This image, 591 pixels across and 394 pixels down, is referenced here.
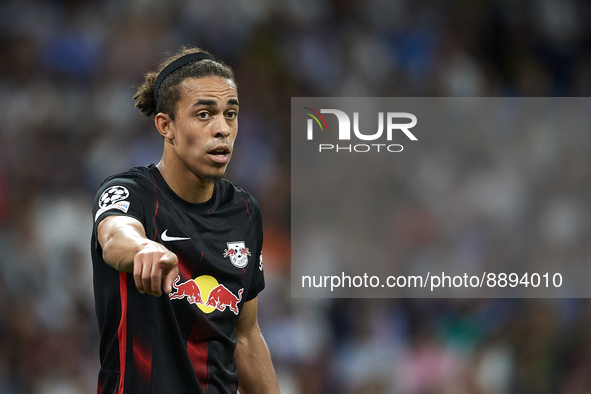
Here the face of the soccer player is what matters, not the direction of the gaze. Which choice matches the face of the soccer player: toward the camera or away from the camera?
toward the camera

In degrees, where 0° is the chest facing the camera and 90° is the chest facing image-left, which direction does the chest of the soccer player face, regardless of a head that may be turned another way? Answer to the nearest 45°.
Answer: approximately 315°
